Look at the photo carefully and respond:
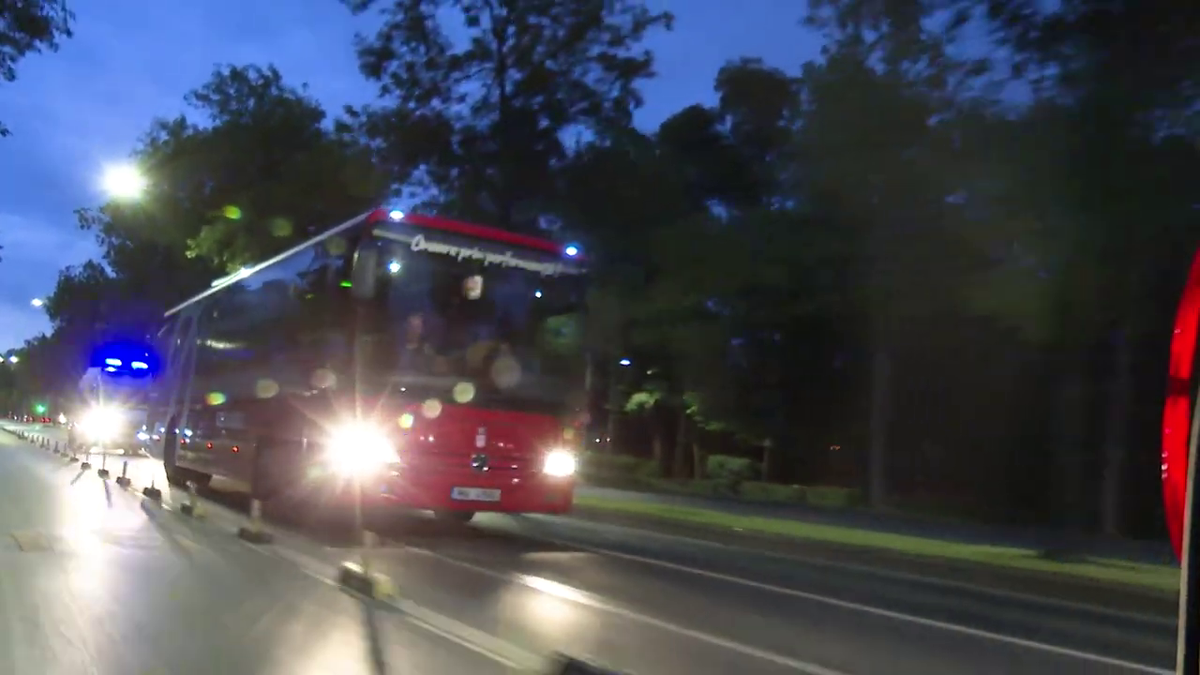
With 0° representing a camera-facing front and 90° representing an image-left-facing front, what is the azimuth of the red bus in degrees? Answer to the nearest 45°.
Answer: approximately 315°

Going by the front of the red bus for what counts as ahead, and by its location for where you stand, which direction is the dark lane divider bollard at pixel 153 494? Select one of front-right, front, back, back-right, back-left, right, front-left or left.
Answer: back

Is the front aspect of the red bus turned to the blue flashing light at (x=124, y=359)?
no

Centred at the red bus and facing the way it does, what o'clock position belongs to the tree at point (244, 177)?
The tree is roughly at 7 o'clock from the red bus.

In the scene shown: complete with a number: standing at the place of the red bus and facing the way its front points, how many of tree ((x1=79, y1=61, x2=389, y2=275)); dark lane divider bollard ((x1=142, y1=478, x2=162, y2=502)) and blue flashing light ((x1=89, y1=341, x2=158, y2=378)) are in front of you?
0

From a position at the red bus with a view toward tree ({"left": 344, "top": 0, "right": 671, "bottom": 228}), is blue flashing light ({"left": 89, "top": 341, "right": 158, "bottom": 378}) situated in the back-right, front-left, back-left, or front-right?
front-left

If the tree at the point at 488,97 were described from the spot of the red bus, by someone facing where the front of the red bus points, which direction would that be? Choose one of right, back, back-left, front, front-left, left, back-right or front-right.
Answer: back-left

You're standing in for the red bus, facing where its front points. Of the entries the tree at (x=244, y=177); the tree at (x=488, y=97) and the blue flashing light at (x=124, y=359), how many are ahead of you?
0
